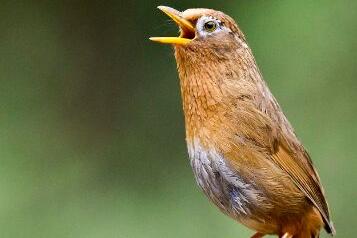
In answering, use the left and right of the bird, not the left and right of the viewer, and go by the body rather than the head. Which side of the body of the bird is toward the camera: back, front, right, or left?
left
